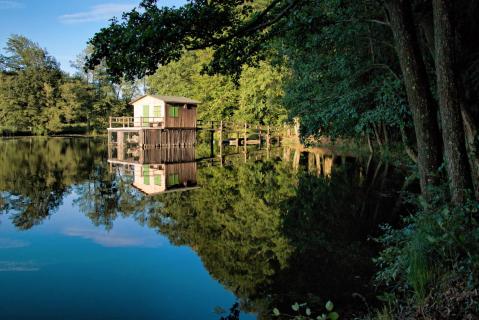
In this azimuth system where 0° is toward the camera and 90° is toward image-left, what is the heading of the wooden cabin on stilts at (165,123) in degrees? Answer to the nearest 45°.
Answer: approximately 45°

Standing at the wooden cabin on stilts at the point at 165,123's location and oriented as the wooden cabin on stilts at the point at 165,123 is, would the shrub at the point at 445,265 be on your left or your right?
on your left
